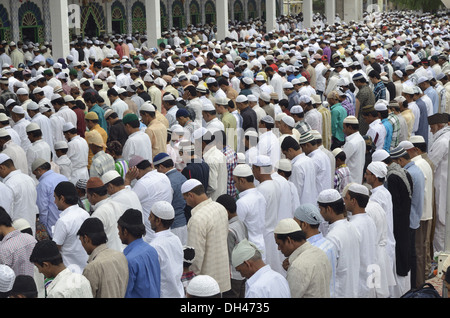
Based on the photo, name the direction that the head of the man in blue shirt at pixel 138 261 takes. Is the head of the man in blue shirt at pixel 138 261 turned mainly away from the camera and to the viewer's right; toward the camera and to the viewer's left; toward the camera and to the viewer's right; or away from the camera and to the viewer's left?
away from the camera and to the viewer's left

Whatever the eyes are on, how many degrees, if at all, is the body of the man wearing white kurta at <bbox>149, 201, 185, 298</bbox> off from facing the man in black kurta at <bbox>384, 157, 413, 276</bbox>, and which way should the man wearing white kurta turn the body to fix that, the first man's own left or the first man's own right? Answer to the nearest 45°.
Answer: approximately 90° to the first man's own right

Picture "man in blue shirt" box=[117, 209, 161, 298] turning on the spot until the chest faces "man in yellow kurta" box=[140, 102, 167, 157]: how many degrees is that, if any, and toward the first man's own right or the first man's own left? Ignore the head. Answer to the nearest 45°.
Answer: approximately 45° to the first man's own right

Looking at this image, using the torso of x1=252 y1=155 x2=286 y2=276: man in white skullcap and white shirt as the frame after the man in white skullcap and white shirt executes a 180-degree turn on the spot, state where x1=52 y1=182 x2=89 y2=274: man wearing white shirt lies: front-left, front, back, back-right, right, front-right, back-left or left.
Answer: right

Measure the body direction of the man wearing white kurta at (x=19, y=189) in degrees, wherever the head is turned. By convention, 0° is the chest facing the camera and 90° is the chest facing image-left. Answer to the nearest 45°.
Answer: approximately 135°

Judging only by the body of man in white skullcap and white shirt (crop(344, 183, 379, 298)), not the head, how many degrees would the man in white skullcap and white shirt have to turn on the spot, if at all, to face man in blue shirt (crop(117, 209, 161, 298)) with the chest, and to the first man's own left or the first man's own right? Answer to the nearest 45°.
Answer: approximately 45° to the first man's own left

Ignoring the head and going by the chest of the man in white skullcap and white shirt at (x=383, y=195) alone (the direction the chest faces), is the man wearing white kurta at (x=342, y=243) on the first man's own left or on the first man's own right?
on the first man's own left
